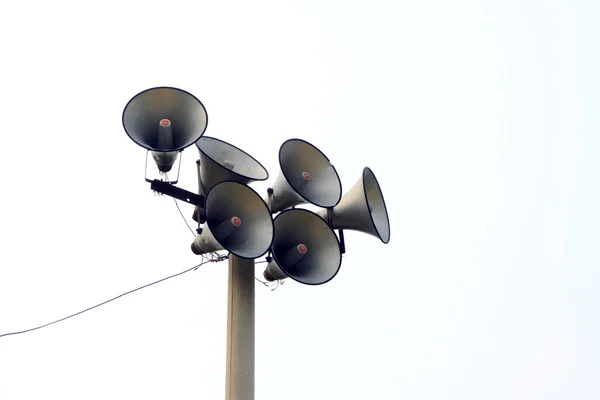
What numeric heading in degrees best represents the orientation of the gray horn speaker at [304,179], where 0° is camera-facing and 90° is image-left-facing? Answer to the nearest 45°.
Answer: approximately 315°

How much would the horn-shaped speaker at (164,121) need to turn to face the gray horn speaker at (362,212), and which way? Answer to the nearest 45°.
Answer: approximately 90° to its left

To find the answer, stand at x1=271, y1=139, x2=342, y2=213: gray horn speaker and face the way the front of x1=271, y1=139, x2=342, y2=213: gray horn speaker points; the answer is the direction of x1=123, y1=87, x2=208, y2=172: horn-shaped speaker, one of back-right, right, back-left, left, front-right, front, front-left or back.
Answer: right

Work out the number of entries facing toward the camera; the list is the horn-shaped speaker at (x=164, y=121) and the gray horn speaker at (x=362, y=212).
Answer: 1

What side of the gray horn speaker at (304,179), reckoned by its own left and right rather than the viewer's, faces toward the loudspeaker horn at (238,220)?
right

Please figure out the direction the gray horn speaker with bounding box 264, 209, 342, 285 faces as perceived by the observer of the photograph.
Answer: facing the viewer and to the right of the viewer

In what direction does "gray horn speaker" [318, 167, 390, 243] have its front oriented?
to the viewer's right
